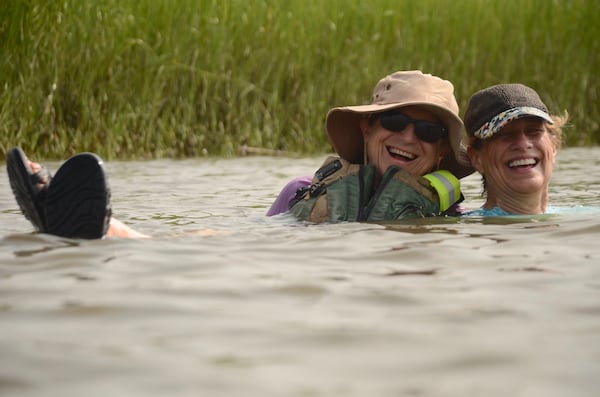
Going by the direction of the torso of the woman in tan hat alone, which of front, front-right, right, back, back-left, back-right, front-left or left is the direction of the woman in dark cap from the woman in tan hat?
left

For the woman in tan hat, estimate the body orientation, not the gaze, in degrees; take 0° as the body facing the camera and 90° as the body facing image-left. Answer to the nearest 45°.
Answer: approximately 0°
